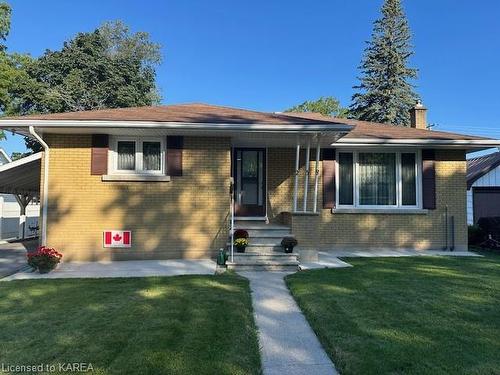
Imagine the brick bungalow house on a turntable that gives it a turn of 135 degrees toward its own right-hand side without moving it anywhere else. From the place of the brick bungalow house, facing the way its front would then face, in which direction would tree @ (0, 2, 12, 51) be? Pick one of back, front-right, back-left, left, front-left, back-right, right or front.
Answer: front

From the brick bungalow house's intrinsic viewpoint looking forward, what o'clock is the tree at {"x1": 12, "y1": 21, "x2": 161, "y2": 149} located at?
The tree is roughly at 5 o'clock from the brick bungalow house.

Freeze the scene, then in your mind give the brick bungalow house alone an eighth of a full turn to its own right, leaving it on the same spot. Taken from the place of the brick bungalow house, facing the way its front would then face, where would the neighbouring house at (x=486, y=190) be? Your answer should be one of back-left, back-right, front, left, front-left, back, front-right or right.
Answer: back

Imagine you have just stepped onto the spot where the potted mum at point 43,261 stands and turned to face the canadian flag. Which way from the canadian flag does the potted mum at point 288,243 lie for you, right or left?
right

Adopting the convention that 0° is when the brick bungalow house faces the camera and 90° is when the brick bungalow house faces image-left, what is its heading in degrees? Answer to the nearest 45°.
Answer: approximately 0°

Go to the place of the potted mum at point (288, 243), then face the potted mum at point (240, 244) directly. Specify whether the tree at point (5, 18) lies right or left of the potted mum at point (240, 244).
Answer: right
